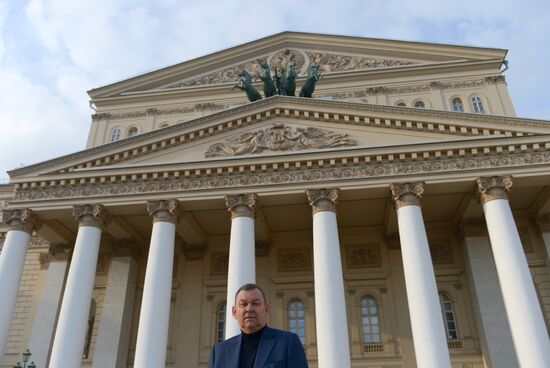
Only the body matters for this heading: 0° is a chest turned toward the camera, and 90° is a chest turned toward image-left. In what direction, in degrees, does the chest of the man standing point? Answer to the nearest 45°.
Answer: approximately 0°

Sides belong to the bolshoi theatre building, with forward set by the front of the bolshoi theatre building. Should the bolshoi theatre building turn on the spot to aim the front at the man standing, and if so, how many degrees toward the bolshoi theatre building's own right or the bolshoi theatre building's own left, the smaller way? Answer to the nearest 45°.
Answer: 0° — it already faces them

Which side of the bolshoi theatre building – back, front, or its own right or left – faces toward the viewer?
front

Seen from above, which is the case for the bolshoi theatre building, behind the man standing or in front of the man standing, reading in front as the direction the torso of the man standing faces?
behind

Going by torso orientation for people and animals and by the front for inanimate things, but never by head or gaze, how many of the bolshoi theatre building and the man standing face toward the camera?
2
